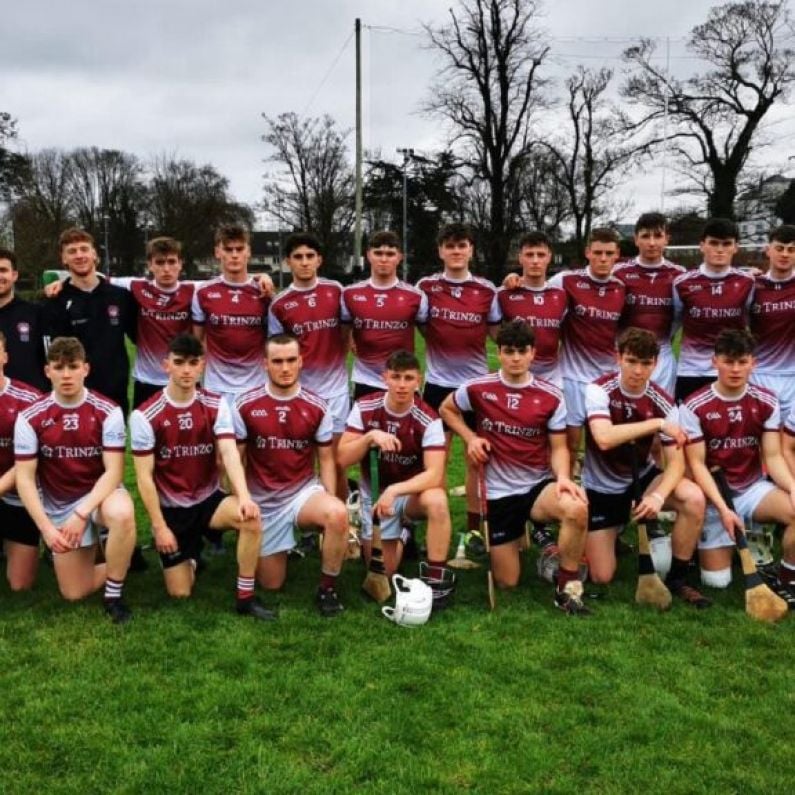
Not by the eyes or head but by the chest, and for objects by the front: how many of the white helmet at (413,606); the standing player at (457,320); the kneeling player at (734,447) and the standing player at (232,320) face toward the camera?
3

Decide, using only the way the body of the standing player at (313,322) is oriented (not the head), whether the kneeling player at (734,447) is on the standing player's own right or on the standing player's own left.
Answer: on the standing player's own left

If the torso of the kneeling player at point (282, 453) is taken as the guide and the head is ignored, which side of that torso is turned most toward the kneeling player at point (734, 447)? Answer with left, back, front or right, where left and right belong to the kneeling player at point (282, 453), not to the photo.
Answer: left

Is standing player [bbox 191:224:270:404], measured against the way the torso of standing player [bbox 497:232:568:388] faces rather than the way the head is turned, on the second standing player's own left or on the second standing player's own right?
on the second standing player's own right

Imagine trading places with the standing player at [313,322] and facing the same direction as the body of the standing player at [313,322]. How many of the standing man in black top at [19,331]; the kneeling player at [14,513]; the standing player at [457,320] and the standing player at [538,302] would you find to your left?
2

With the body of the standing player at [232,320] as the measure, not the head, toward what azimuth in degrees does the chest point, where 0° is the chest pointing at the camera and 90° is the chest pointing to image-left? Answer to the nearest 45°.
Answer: approximately 0°

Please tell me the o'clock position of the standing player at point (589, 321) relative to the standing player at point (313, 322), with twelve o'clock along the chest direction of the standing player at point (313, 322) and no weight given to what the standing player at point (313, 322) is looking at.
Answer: the standing player at point (589, 321) is roughly at 9 o'clock from the standing player at point (313, 322).

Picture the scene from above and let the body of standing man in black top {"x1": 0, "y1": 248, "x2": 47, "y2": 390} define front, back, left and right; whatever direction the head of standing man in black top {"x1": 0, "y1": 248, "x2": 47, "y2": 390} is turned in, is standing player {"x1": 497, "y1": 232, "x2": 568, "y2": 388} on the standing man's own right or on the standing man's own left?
on the standing man's own left
